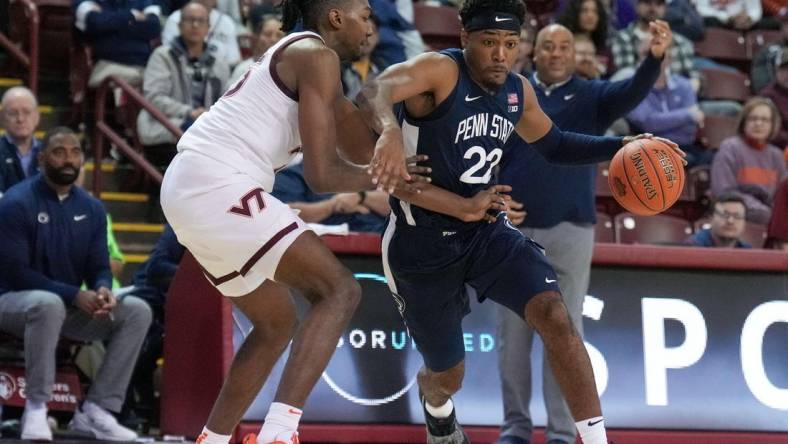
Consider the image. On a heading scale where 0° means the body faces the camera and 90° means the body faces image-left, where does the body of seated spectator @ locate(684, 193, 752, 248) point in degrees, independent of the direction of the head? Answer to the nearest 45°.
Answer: approximately 0°

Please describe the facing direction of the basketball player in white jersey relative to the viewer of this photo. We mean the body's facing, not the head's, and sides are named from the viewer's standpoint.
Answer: facing to the right of the viewer

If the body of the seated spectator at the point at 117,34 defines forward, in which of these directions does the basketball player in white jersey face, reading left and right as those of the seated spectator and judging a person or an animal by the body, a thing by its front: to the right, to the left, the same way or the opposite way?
to the left

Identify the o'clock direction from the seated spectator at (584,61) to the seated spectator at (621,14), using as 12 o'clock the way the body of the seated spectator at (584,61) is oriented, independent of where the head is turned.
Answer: the seated spectator at (621,14) is roughly at 6 o'clock from the seated spectator at (584,61).

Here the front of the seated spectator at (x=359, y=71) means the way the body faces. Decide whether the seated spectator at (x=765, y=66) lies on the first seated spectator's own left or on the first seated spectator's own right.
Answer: on the first seated spectator's own left

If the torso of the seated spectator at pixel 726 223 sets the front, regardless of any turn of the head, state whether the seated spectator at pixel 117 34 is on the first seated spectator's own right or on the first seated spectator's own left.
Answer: on the first seated spectator's own right

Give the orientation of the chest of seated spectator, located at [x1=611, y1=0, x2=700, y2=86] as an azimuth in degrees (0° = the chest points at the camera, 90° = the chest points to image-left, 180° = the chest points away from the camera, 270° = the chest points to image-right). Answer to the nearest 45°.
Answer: approximately 0°
